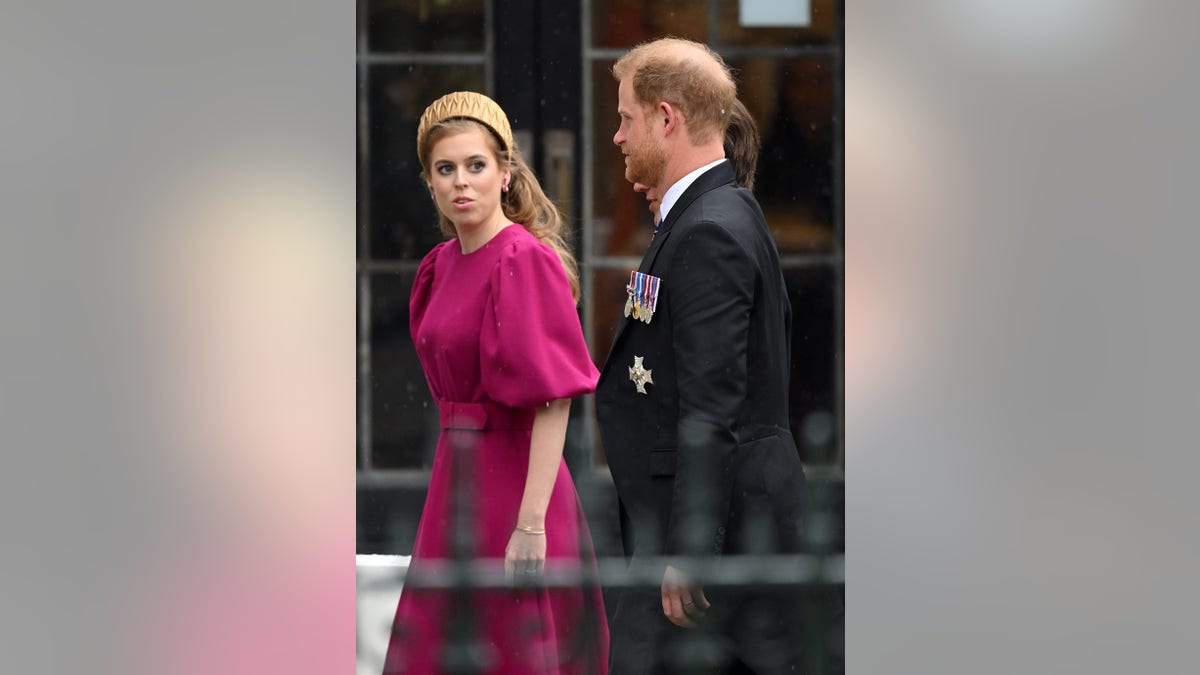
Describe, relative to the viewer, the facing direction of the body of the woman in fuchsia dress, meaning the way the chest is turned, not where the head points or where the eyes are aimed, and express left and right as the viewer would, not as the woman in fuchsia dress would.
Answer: facing the viewer and to the left of the viewer

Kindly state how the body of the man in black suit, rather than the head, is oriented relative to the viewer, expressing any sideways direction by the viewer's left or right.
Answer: facing to the left of the viewer

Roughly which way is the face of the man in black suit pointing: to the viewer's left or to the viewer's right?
to the viewer's left

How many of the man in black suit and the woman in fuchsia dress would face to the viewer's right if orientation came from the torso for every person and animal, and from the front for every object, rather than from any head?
0
